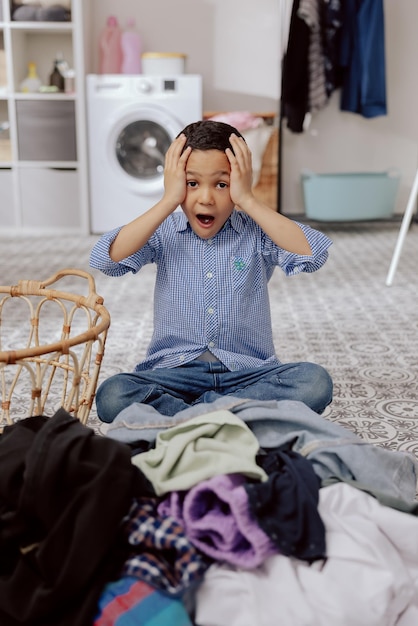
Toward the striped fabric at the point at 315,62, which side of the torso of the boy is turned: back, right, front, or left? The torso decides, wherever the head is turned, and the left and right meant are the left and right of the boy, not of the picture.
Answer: back

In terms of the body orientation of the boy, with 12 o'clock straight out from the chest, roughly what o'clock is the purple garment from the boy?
The purple garment is roughly at 12 o'clock from the boy.

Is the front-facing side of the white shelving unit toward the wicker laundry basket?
yes

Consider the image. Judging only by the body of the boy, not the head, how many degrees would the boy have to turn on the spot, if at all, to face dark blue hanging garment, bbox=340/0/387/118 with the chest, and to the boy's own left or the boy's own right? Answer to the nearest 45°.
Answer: approximately 180°

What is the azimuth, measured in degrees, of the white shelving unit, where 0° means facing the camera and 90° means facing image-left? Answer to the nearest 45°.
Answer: approximately 0°

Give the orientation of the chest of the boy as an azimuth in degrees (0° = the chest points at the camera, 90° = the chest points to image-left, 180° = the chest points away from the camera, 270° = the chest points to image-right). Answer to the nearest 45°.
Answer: approximately 0°

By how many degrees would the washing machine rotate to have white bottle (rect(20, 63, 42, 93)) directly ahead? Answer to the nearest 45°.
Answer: approximately 135° to its right

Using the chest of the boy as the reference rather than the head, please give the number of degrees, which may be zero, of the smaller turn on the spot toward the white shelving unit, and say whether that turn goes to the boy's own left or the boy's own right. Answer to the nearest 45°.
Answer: approximately 180°

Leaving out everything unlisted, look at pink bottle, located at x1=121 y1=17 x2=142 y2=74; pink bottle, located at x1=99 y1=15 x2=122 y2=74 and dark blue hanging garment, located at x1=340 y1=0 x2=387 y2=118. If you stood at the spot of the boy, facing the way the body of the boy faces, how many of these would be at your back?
3

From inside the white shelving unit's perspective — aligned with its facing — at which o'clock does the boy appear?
The boy is roughly at 12 o'clock from the white shelving unit.

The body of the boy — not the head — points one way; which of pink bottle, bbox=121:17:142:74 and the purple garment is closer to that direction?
the purple garment
